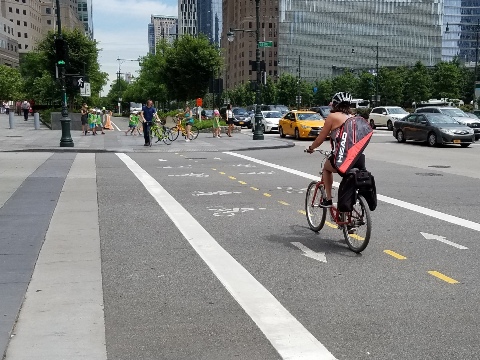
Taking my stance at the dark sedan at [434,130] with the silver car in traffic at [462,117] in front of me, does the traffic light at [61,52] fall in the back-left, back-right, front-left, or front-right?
back-left

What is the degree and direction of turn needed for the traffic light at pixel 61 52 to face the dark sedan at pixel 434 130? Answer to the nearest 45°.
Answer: approximately 90° to its left

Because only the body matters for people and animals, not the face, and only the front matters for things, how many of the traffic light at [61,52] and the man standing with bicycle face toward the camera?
2

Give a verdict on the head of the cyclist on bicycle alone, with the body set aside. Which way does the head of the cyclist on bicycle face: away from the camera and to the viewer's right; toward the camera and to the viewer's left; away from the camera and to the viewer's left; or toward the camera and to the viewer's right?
away from the camera and to the viewer's left
